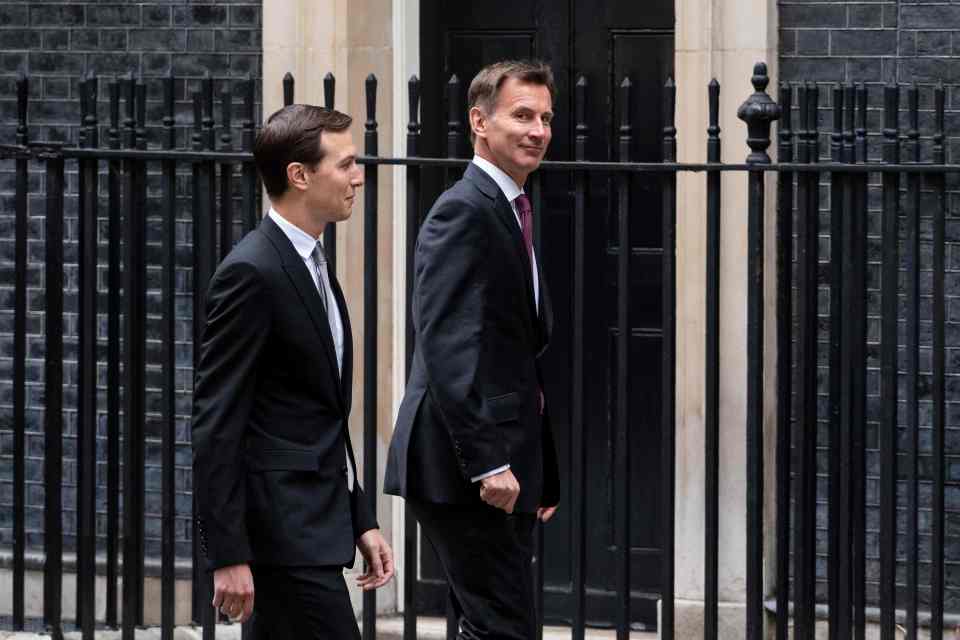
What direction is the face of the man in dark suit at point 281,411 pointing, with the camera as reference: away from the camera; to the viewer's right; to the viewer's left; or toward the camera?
to the viewer's right

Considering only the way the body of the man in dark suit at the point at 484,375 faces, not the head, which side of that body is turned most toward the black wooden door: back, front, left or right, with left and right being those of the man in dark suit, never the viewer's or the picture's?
left

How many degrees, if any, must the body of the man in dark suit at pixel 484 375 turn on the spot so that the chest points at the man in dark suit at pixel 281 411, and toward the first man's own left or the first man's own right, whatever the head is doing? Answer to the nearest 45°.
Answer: approximately 135° to the first man's own right

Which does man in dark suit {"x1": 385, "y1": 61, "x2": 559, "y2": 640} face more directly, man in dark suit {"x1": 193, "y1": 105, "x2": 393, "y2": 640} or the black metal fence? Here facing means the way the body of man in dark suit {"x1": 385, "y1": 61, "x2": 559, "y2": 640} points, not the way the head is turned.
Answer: the black metal fence

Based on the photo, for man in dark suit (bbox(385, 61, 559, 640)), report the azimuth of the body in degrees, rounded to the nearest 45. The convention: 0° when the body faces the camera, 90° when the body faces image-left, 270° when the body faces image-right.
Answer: approximately 270°
